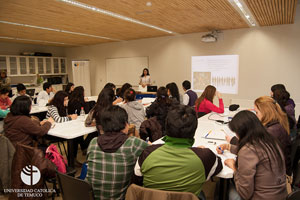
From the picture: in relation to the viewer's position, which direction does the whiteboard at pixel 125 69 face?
facing the viewer

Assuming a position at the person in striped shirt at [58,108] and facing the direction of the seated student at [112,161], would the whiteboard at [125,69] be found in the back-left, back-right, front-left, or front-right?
back-left

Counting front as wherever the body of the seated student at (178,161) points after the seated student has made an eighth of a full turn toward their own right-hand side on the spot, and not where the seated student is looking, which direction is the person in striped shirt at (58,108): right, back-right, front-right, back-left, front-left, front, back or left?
left

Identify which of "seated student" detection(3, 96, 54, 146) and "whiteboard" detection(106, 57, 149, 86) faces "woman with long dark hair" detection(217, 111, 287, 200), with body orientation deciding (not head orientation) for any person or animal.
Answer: the whiteboard

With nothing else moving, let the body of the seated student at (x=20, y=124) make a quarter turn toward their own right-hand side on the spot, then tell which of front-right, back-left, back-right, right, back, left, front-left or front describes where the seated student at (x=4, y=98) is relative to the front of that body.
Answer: back-left

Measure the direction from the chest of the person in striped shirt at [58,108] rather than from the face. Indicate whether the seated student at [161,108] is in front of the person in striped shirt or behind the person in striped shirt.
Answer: in front

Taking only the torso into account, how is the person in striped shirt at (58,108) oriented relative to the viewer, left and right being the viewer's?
facing to the right of the viewer

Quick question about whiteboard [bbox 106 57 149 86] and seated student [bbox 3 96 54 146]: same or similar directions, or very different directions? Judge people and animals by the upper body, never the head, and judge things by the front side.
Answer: very different directions

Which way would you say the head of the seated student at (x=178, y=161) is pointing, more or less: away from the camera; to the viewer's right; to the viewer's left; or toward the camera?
away from the camera

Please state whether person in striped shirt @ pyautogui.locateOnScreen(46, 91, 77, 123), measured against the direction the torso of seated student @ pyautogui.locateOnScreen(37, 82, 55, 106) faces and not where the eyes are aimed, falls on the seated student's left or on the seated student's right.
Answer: on the seated student's right

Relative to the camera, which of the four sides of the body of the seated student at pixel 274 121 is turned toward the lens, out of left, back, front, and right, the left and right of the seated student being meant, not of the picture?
left

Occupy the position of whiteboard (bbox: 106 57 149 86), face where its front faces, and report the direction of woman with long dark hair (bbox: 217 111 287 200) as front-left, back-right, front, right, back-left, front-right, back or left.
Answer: front

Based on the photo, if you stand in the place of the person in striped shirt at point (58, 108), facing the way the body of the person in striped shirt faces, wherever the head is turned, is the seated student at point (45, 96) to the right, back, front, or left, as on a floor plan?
left

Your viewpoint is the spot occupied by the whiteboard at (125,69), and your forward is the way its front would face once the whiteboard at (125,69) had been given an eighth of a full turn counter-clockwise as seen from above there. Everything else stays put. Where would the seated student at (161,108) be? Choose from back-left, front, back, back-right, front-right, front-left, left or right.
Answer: front-right

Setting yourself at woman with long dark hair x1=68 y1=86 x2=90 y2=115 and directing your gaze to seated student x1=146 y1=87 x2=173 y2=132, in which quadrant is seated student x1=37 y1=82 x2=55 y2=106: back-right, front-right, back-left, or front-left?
back-left

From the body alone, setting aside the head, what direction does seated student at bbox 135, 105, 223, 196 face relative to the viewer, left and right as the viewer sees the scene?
facing away from the viewer
